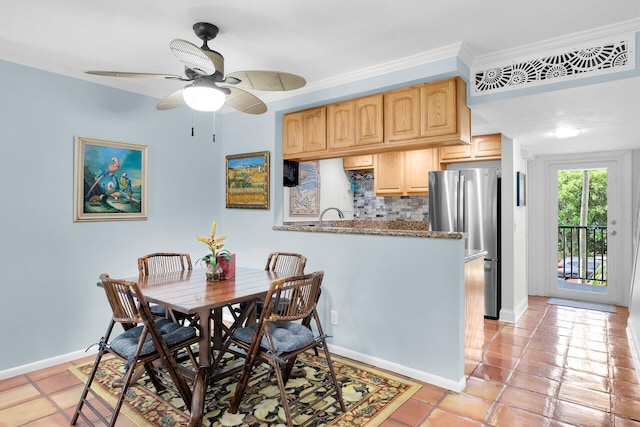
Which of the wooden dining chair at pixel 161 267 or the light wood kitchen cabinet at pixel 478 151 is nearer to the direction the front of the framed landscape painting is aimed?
the wooden dining chair

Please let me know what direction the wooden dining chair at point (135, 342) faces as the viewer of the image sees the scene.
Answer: facing away from the viewer and to the right of the viewer

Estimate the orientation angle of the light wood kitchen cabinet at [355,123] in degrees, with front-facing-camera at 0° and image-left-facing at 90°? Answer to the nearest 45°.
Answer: approximately 45°

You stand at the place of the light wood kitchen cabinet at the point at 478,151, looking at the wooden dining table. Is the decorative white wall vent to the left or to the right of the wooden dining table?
left

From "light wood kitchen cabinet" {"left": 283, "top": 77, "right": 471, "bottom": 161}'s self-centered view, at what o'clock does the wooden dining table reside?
The wooden dining table is roughly at 12 o'clock from the light wood kitchen cabinet.

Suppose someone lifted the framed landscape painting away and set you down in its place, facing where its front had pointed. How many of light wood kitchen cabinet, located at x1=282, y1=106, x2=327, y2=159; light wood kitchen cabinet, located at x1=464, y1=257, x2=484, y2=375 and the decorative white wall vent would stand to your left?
3

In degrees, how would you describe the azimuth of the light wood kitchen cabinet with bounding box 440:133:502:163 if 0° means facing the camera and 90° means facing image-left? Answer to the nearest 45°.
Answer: approximately 45°

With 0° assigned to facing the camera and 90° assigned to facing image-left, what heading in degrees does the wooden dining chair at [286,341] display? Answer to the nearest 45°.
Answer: approximately 135°

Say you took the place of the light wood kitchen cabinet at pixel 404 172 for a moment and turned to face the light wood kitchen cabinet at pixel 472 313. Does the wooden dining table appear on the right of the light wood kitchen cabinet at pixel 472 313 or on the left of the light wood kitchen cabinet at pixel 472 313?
right

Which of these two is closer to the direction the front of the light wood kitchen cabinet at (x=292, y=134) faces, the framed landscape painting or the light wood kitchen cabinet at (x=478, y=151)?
the framed landscape painting
